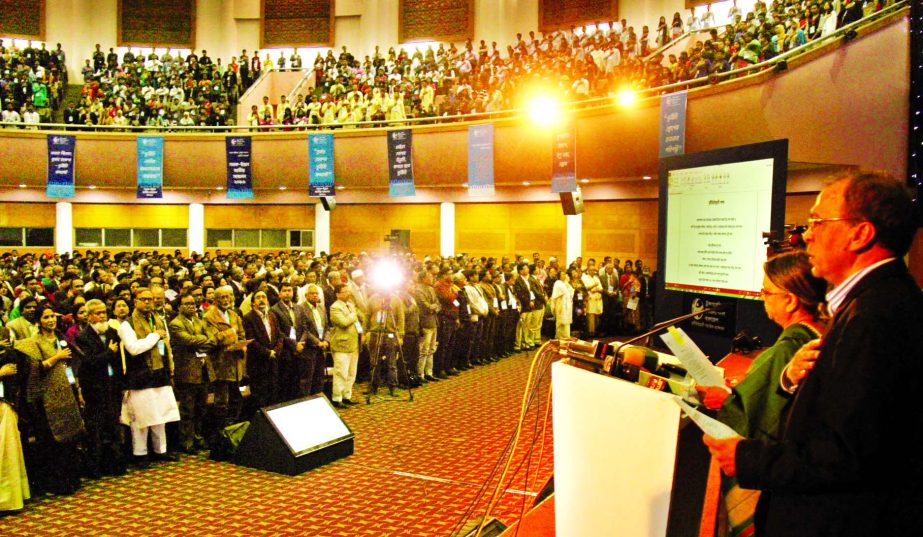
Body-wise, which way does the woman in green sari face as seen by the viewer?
to the viewer's left

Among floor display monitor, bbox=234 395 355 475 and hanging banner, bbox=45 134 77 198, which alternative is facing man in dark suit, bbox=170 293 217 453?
the hanging banner

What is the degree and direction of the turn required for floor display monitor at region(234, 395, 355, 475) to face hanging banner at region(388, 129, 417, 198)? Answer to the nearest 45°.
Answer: approximately 135° to its left

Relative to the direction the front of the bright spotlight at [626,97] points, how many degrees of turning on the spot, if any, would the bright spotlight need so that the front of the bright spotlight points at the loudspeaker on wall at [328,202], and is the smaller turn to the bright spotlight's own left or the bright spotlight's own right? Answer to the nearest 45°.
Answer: approximately 90° to the bright spotlight's own right

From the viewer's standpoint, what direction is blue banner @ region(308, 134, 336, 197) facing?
toward the camera

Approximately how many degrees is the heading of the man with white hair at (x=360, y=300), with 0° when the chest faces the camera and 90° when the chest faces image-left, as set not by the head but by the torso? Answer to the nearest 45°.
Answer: approximately 315°

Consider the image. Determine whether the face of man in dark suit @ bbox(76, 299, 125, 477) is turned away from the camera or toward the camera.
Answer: toward the camera

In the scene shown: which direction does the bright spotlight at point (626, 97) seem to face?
toward the camera

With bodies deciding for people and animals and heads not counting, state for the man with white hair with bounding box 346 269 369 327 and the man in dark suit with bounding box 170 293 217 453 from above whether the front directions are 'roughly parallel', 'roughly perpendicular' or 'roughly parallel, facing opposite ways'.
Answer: roughly parallel

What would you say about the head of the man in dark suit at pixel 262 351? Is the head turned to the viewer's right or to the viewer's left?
to the viewer's right

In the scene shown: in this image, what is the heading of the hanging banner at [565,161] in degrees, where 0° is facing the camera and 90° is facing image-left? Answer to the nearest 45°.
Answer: approximately 0°

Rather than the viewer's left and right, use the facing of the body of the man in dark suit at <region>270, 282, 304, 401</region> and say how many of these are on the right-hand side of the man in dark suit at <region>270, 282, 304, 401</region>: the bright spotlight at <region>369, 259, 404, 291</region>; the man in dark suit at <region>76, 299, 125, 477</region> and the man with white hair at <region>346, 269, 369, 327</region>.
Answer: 1

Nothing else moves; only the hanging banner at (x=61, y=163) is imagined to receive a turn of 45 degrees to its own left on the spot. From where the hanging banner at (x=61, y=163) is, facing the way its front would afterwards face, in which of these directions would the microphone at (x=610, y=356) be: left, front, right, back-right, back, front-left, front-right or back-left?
front-right

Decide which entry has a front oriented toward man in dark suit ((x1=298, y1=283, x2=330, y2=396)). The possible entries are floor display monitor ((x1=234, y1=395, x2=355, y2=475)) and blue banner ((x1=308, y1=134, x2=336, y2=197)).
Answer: the blue banner

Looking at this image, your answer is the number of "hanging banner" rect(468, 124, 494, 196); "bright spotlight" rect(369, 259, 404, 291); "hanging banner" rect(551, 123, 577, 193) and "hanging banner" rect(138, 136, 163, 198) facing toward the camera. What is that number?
4

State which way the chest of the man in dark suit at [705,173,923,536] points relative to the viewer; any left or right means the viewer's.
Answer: facing to the left of the viewer

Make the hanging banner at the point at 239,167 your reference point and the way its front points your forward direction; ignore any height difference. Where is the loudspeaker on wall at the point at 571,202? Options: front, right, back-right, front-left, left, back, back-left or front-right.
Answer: front-left

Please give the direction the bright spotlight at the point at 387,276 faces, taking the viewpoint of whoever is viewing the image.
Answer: facing the viewer

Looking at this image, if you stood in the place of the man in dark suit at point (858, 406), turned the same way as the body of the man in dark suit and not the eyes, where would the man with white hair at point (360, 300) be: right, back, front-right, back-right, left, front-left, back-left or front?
front-right
